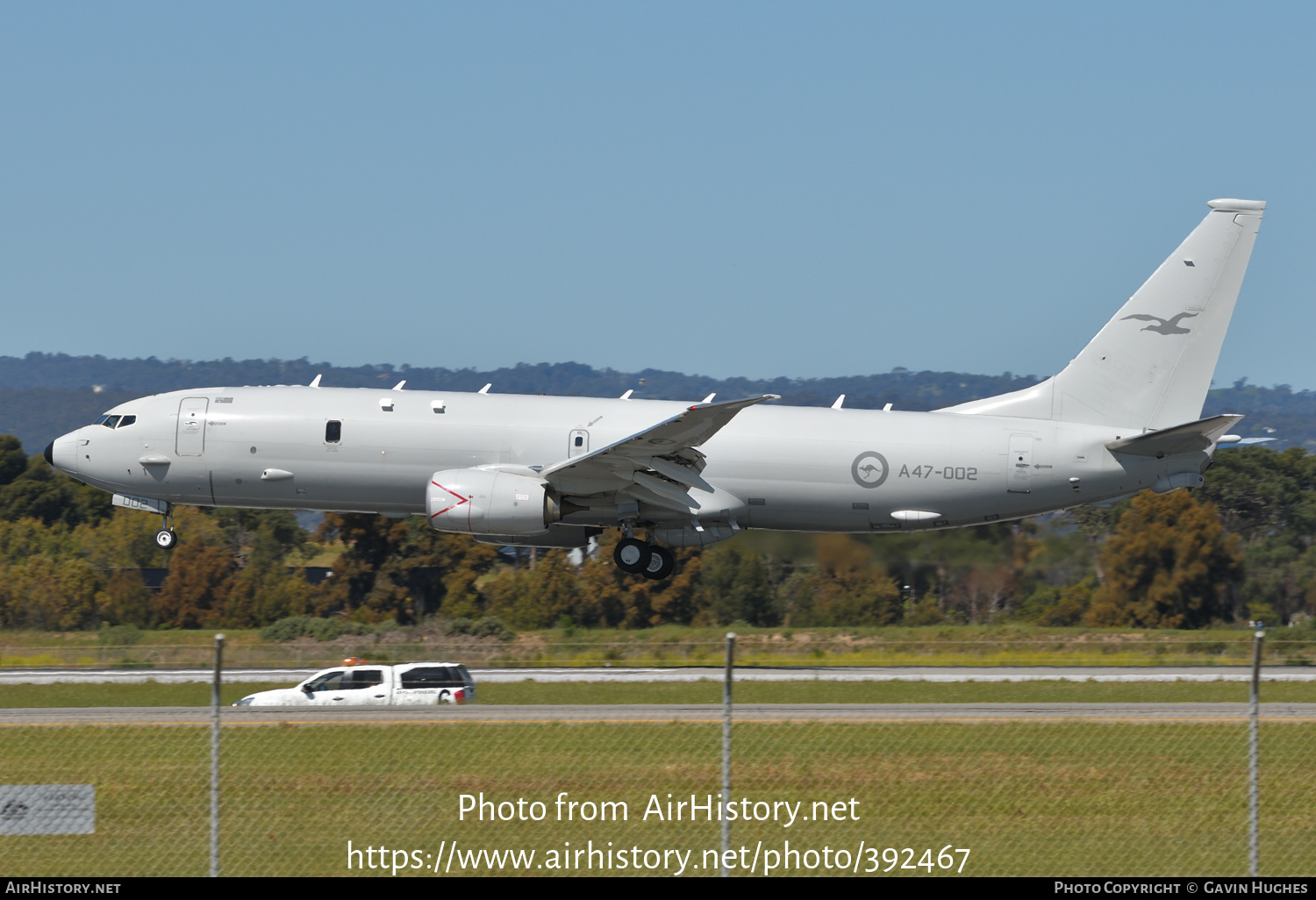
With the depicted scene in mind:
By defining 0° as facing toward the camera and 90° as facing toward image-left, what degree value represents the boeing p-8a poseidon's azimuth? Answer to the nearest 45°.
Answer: approximately 90°

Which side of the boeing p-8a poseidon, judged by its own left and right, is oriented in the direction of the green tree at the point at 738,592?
right

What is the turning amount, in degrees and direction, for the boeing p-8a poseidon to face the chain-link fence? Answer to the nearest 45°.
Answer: approximately 90° to its left

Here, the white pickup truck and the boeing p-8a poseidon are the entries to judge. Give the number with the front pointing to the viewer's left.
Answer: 2

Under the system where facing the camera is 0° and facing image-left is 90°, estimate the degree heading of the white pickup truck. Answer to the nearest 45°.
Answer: approximately 90°

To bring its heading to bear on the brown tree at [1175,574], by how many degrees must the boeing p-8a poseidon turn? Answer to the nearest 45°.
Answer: approximately 135° to its right

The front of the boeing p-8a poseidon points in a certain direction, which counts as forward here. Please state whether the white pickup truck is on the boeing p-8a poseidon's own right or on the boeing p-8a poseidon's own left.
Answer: on the boeing p-8a poseidon's own left

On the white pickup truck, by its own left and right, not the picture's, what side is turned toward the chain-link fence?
left

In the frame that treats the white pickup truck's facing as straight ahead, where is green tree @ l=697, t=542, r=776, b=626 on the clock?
The green tree is roughly at 4 o'clock from the white pickup truck.

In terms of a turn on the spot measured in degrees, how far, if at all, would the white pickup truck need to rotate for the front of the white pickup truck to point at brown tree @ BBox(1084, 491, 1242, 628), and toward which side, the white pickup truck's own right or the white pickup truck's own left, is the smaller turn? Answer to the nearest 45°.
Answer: approximately 135° to the white pickup truck's own right

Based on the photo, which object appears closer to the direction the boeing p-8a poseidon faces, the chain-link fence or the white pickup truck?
the white pickup truck

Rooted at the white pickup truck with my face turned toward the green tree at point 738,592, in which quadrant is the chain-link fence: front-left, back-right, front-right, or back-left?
back-right
